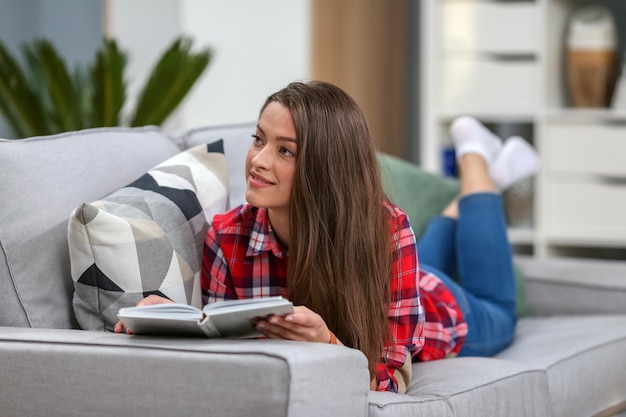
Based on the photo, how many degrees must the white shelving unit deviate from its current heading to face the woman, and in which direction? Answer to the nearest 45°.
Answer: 0° — it already faces them

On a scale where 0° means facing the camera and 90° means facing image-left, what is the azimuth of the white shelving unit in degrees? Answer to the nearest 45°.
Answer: approximately 0°

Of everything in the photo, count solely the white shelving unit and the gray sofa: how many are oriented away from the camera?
0

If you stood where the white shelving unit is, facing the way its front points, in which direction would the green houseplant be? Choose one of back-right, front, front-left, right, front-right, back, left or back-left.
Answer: front-right

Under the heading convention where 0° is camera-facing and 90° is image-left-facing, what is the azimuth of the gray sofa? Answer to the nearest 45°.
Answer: approximately 315°

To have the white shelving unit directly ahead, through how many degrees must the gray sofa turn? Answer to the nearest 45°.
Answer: approximately 90° to its left
